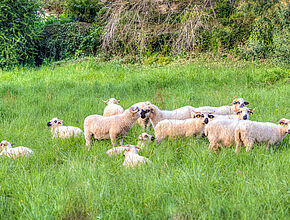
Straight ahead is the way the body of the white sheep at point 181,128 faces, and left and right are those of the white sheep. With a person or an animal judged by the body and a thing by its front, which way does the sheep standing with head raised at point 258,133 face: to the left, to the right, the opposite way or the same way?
the same way

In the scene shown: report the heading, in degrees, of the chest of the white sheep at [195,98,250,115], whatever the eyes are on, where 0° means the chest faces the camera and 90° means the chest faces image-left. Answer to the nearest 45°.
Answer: approximately 270°

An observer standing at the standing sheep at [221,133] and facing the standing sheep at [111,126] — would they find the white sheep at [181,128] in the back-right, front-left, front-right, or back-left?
front-right

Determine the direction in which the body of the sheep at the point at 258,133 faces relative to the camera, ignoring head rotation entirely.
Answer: to the viewer's right

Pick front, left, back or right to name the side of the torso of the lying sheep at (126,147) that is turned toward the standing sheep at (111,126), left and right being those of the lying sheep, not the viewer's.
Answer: left

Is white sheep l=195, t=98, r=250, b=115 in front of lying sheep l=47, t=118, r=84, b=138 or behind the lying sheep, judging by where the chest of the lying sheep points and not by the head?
behind

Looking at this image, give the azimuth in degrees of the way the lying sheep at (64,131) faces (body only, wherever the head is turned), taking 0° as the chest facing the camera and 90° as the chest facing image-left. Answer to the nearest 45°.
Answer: approximately 90°

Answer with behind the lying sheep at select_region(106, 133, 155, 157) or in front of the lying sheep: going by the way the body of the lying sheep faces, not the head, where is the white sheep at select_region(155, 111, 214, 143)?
in front

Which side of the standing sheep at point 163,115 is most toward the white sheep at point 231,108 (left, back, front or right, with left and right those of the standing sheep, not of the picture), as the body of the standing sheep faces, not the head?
back

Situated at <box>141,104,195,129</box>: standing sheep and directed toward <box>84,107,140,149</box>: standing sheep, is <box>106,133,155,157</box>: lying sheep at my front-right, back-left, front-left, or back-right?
front-left

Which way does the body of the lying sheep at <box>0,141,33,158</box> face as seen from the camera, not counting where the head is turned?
to the viewer's left

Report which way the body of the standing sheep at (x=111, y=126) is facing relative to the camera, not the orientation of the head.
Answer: to the viewer's right

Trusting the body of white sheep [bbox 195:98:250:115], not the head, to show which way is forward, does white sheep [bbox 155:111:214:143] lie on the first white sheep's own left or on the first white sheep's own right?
on the first white sheep's own right

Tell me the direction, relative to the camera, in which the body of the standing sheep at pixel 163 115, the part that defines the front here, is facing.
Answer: to the viewer's left

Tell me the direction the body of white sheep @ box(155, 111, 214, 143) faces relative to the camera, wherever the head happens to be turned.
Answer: to the viewer's right

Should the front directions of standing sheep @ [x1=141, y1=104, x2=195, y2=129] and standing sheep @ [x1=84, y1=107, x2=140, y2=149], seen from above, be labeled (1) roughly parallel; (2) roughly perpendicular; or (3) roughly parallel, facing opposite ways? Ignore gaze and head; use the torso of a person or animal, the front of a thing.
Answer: roughly parallel, facing opposite ways

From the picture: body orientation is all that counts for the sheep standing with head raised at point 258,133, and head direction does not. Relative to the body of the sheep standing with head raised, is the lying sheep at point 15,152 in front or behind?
behind

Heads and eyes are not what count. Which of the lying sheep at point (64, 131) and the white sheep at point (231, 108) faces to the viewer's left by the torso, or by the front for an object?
the lying sheep

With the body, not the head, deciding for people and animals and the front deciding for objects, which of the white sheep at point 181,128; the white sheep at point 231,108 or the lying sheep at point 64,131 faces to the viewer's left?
the lying sheep

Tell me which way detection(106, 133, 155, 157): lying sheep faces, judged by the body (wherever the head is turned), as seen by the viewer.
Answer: to the viewer's right
